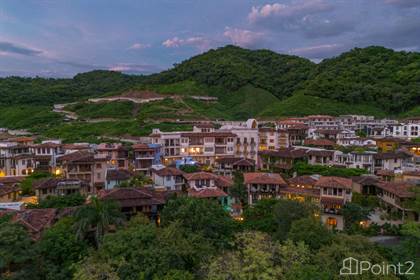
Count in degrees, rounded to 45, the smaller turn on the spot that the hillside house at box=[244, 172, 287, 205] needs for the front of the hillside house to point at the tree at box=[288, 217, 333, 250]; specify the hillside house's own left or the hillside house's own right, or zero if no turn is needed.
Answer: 0° — it already faces it

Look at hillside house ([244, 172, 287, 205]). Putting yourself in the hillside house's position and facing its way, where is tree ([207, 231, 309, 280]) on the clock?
The tree is roughly at 12 o'clock from the hillside house.

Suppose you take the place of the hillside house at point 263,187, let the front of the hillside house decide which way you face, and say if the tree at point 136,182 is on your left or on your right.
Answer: on your right

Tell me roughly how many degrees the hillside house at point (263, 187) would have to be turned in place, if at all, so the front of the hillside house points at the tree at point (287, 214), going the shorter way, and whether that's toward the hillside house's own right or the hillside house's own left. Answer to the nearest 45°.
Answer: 0° — it already faces it

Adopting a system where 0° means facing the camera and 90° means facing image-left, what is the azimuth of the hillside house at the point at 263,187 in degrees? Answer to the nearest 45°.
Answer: approximately 0°

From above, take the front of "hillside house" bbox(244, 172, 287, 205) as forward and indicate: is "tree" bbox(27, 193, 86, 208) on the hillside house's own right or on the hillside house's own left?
on the hillside house's own right

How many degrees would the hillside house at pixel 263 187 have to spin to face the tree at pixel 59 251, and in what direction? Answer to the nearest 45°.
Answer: approximately 45° to its right
